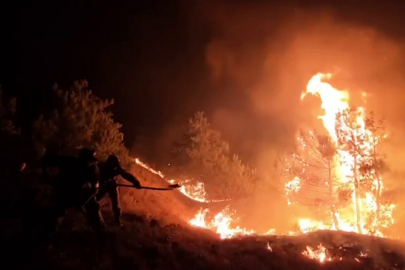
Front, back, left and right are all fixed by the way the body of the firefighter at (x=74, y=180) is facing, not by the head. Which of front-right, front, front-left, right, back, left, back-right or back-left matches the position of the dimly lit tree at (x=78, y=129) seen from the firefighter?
front-left

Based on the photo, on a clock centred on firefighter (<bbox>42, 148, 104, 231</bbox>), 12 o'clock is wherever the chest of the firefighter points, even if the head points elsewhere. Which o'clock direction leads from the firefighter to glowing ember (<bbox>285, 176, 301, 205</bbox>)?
The glowing ember is roughly at 12 o'clock from the firefighter.

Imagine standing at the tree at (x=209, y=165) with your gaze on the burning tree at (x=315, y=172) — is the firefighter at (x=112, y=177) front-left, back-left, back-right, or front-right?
back-right

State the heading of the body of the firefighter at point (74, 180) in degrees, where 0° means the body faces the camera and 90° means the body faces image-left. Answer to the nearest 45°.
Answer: approximately 225°

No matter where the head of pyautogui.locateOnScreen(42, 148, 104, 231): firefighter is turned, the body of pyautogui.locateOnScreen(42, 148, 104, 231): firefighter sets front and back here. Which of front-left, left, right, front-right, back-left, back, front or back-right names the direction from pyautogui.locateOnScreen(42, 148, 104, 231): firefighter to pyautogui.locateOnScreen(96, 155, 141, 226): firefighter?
front

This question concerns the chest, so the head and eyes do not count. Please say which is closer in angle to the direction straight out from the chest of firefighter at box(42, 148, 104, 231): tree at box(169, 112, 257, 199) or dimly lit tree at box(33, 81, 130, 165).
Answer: the tree at box(169, 112, 257, 199)

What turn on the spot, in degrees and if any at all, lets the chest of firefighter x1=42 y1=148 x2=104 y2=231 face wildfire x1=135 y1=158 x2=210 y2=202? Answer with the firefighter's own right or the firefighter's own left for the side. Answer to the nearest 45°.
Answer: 0° — they already face it

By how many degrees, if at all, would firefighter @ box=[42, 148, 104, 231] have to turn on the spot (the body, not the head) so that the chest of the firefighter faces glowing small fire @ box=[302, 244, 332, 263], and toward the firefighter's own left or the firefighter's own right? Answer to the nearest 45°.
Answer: approximately 45° to the firefighter's own right

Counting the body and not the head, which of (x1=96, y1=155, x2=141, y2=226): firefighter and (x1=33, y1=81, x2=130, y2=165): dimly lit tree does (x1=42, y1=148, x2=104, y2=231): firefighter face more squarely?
the firefighter

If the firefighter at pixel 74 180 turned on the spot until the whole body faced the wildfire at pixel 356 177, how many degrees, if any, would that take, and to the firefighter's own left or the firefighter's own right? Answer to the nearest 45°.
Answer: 0° — they already face it

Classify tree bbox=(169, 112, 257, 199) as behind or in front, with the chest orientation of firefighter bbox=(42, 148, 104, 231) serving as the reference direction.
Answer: in front

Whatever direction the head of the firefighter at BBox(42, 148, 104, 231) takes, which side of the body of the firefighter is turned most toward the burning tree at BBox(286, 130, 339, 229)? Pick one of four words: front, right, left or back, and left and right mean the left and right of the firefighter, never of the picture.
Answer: front

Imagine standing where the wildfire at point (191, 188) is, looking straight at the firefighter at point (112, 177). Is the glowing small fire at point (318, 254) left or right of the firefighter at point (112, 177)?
left
